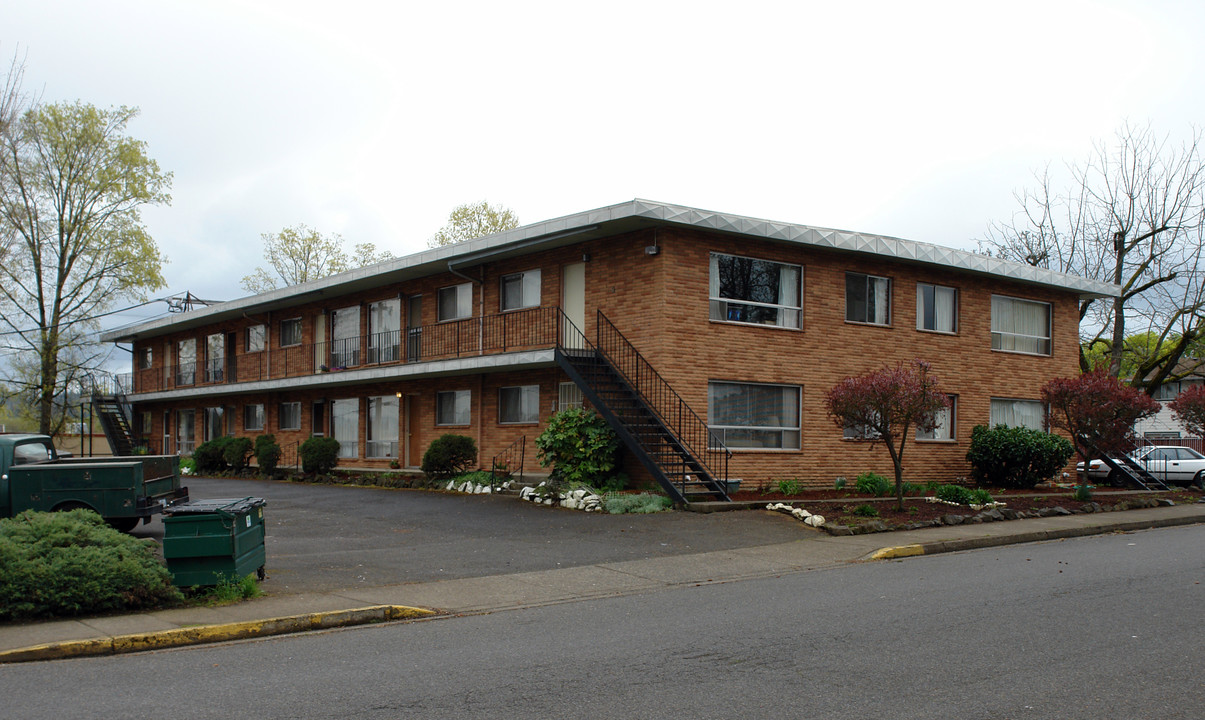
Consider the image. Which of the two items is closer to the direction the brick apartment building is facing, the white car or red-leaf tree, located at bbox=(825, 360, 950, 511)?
the red-leaf tree

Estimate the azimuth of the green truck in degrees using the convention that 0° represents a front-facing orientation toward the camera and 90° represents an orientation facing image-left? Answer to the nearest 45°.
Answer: approximately 135°

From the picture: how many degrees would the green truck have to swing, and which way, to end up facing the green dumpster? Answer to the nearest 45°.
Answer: approximately 135° to its left

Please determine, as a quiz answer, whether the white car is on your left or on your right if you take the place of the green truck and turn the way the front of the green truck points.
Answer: on your right

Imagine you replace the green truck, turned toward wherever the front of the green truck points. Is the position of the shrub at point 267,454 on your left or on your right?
on your right

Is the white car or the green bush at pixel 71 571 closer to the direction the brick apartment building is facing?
the green bush

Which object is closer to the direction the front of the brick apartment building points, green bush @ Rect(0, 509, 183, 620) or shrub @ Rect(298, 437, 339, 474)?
the green bush

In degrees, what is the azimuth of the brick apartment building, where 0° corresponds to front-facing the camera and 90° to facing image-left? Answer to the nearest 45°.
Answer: approximately 45°
